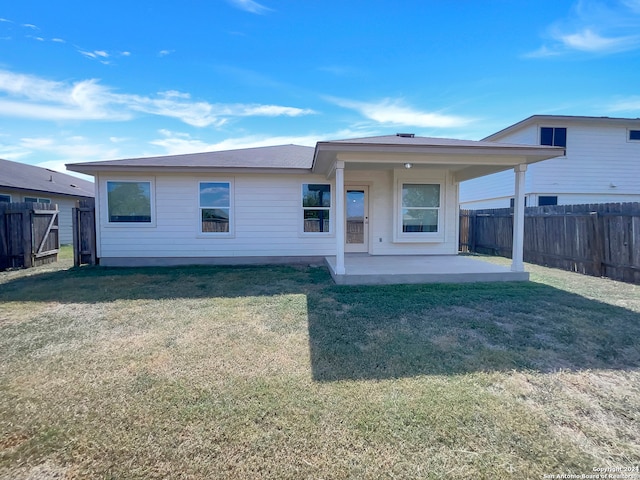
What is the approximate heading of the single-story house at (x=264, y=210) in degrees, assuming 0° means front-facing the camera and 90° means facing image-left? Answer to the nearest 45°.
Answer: approximately 180°

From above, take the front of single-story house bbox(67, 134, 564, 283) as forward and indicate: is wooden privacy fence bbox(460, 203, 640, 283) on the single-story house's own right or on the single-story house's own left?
on the single-story house's own right

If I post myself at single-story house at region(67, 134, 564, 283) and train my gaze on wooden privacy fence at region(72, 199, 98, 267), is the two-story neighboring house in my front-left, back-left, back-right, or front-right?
back-right

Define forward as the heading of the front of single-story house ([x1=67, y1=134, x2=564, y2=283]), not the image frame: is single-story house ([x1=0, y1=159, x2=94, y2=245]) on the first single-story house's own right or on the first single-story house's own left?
on the first single-story house's own left

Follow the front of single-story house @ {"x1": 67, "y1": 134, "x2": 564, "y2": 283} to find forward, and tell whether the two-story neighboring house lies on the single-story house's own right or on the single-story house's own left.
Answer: on the single-story house's own right

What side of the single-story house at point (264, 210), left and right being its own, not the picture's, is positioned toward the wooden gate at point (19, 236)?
left

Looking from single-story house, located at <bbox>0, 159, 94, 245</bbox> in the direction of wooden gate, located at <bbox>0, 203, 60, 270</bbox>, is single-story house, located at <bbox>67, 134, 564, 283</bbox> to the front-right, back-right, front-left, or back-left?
front-left

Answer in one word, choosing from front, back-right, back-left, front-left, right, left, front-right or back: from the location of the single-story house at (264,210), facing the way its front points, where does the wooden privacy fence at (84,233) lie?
left

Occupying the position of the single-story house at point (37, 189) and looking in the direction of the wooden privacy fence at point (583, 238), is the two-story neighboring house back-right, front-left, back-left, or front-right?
front-left

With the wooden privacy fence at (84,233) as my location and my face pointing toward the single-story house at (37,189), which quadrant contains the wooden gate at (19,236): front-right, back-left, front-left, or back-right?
front-left

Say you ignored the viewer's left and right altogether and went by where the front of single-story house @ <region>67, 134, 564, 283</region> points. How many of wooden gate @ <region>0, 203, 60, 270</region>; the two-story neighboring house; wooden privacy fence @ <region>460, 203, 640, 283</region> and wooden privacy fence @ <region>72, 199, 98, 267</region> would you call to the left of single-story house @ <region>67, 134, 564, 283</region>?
2

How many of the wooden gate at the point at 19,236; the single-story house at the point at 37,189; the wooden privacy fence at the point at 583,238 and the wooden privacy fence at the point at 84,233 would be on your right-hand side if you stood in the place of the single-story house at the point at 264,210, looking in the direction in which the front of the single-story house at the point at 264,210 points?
1
